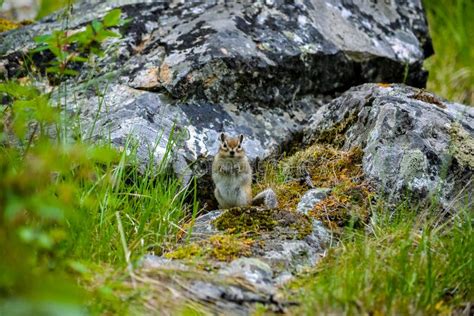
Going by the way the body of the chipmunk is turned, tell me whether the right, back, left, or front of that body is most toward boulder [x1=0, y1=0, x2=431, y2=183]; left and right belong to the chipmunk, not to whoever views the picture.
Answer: back

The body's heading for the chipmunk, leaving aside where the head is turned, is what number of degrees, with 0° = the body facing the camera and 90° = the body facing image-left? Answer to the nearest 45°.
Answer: approximately 0°

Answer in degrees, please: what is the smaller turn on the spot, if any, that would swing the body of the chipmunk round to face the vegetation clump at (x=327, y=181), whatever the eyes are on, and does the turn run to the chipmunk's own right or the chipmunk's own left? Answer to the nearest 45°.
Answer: approximately 90° to the chipmunk's own left

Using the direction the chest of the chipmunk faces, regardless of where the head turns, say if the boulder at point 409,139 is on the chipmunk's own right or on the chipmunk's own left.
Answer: on the chipmunk's own left
